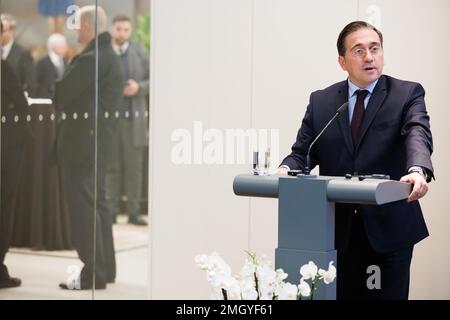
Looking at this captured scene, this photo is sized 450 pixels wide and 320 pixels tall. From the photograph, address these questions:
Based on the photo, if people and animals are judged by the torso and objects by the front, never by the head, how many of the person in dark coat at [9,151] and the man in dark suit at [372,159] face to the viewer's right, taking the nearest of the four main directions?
1

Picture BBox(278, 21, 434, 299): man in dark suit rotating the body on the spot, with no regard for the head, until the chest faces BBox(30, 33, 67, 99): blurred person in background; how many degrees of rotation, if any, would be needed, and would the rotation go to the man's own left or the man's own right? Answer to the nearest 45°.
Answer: approximately 90° to the man's own right

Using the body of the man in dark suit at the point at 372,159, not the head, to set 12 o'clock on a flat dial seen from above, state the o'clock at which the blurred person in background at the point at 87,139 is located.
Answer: The blurred person in background is roughly at 3 o'clock from the man in dark suit.

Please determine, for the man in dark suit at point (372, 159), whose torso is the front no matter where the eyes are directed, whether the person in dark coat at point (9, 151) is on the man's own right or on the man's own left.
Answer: on the man's own right

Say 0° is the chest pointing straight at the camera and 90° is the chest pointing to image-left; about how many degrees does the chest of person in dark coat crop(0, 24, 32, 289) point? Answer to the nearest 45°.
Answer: approximately 270°
